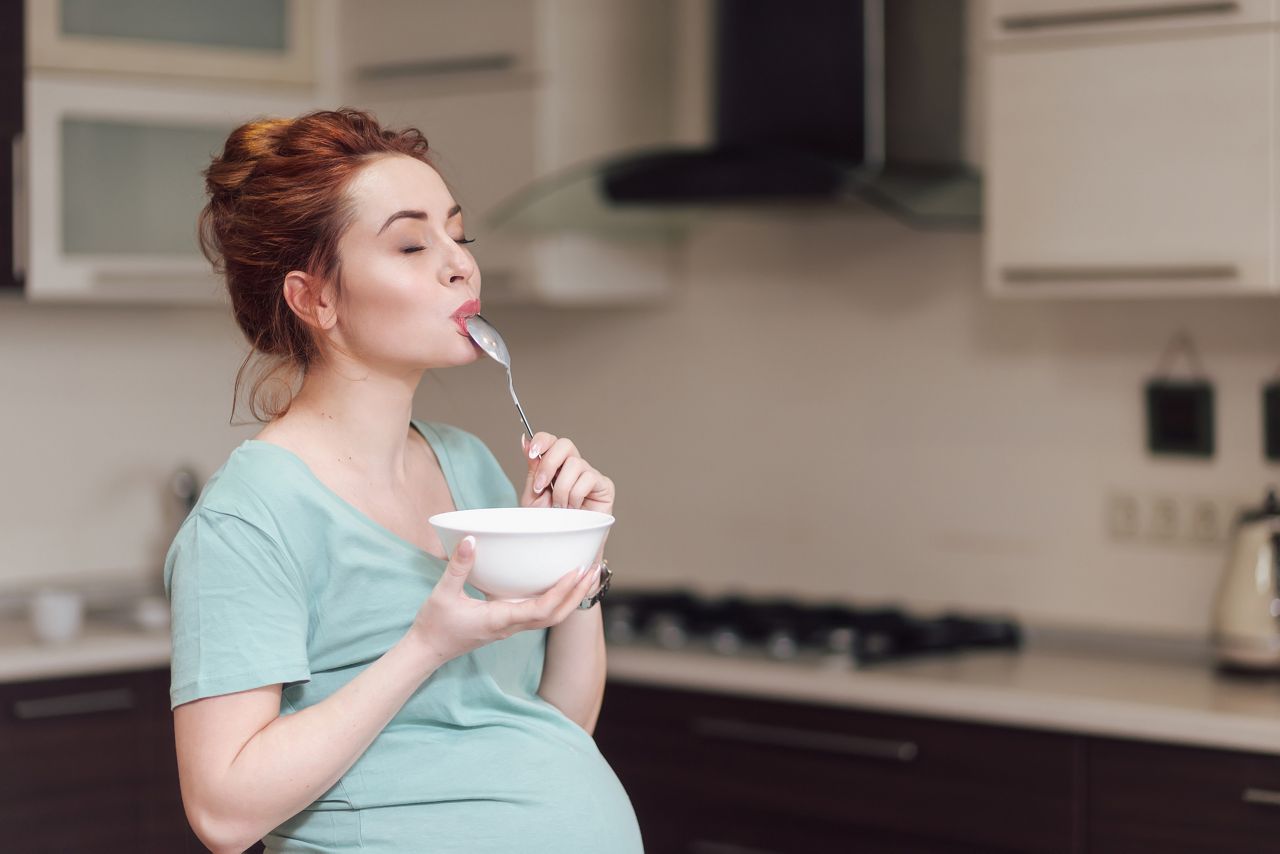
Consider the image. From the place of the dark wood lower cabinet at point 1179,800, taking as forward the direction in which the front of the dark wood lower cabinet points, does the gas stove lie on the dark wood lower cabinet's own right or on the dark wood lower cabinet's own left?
on the dark wood lower cabinet's own right

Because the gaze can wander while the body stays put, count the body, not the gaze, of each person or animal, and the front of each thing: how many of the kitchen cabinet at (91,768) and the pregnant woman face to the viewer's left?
0

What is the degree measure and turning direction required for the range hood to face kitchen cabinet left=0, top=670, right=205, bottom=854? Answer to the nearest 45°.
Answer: approximately 45° to its right

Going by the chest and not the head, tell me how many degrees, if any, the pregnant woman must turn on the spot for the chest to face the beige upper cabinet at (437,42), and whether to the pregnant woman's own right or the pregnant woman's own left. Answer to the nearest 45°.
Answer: approximately 135° to the pregnant woman's own left

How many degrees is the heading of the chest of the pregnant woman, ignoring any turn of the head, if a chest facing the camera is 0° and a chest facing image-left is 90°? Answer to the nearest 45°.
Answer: approximately 315°

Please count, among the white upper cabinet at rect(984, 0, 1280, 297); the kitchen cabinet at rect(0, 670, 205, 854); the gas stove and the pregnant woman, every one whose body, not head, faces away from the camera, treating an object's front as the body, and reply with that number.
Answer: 0

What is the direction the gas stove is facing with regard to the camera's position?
facing the viewer and to the left of the viewer

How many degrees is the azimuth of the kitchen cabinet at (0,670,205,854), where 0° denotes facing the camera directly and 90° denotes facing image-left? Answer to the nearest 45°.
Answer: approximately 315°
